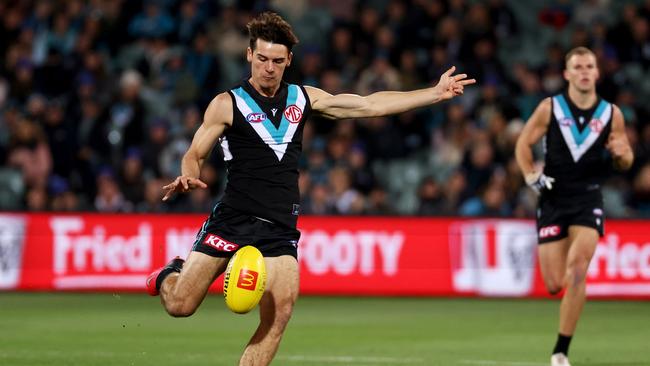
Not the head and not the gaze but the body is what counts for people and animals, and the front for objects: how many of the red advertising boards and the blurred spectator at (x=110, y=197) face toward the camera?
2

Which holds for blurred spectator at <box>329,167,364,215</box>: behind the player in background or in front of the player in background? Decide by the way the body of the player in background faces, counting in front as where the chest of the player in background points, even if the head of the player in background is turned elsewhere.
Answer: behind

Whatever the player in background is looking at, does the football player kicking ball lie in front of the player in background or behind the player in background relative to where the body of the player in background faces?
in front

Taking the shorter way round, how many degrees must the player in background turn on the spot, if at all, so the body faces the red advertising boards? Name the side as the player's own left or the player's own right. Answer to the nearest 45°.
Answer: approximately 135° to the player's own right

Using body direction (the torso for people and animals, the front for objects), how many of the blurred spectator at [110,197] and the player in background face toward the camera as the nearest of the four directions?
2

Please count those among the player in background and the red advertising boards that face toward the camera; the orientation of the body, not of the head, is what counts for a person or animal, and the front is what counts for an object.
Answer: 2

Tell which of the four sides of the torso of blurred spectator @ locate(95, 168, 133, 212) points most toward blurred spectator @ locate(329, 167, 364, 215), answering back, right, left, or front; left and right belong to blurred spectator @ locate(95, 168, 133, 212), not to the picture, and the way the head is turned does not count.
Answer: left

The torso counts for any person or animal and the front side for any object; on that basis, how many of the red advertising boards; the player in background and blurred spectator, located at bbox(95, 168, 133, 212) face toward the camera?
3

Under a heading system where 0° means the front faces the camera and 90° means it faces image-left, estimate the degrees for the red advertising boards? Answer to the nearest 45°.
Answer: approximately 0°
